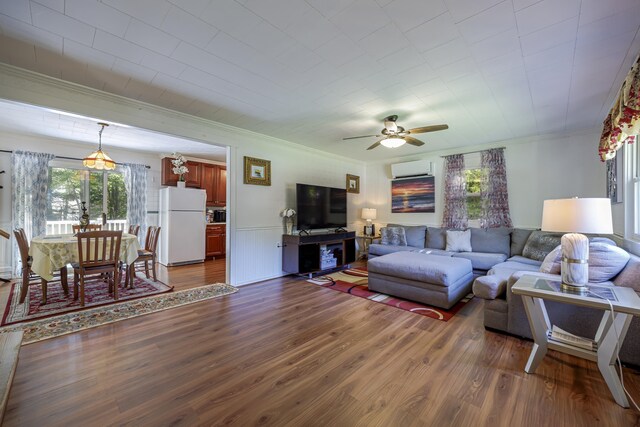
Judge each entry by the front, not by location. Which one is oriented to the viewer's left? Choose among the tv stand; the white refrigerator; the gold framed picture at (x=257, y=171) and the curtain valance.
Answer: the curtain valance

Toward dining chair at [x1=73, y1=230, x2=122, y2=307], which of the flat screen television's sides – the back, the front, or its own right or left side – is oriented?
right

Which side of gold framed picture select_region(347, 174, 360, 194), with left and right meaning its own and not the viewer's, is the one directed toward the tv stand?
right

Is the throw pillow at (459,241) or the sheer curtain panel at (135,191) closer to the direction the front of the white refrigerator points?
the throw pillow

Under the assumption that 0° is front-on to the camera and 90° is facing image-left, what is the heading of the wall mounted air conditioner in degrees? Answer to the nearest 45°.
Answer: approximately 45°

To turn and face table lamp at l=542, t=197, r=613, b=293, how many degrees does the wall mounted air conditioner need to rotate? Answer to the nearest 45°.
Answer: approximately 45° to its left

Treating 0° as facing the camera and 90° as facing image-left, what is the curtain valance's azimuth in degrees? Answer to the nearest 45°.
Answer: approximately 90°
